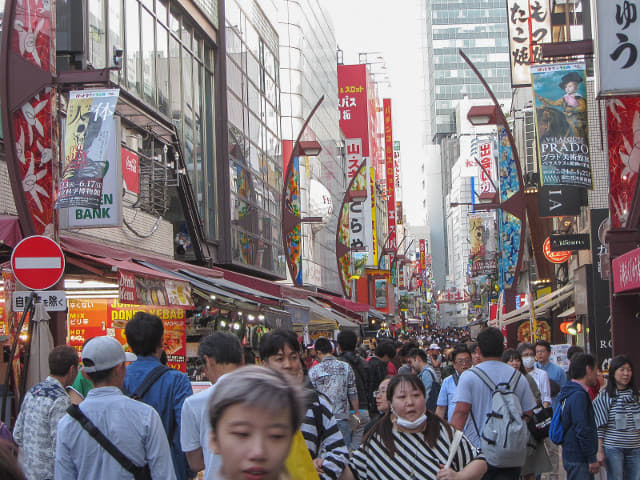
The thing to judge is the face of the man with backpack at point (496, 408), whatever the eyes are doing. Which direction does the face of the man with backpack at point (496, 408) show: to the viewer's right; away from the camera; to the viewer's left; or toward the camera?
away from the camera

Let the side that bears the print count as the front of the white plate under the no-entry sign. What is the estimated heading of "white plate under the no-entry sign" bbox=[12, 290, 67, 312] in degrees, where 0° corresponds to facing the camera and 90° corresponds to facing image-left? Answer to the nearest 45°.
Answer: approximately 0°

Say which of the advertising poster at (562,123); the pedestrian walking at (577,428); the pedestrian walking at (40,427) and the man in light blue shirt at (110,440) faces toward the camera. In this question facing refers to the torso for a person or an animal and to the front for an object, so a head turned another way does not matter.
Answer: the advertising poster

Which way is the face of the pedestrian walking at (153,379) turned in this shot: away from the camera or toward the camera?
away from the camera

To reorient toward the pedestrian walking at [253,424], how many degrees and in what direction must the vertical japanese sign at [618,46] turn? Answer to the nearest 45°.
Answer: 0° — it already faces them

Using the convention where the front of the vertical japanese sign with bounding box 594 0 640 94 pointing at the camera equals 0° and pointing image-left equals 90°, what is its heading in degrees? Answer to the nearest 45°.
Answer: approximately 0°

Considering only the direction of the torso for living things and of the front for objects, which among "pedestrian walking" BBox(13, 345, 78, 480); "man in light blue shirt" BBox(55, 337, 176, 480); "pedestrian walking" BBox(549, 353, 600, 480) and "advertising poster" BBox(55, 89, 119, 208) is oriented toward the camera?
the advertising poster

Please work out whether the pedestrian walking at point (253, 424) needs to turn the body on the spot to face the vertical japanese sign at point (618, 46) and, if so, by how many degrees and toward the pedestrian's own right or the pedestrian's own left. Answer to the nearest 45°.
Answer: approximately 135° to the pedestrian's own left

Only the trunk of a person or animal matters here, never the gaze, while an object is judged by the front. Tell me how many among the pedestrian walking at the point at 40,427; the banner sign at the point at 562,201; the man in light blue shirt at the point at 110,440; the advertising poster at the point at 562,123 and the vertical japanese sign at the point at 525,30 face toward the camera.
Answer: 3
